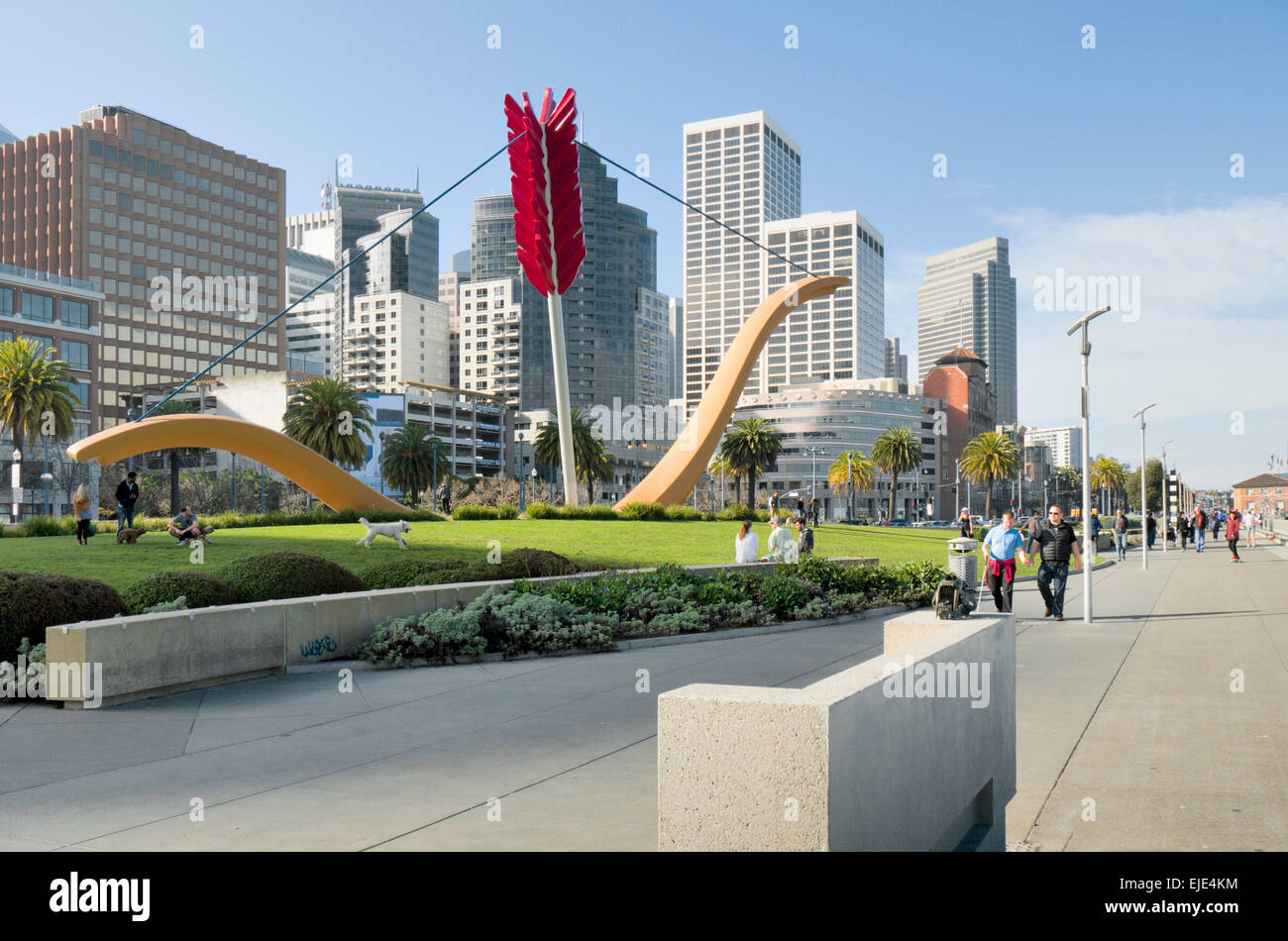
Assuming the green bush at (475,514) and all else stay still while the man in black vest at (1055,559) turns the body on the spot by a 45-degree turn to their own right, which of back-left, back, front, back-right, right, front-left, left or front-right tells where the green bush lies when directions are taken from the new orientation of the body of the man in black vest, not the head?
right

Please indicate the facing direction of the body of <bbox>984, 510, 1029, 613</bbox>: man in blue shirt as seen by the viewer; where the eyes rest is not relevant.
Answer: toward the camera

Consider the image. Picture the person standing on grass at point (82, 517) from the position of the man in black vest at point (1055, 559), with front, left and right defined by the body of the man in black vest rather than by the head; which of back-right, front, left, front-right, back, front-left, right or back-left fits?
right

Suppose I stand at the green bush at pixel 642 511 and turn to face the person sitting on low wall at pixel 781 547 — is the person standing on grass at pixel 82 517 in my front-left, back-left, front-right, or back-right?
front-right

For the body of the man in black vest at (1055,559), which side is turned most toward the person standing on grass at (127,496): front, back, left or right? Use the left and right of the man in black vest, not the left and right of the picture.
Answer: right

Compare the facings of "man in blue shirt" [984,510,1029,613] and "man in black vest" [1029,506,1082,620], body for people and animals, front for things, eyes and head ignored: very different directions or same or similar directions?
same or similar directions

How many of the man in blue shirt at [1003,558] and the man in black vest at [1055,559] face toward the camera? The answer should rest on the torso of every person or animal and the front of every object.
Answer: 2

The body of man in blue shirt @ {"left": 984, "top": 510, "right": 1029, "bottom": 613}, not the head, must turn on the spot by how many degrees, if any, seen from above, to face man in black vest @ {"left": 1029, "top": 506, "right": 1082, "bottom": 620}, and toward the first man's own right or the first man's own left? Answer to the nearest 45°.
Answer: approximately 135° to the first man's own left

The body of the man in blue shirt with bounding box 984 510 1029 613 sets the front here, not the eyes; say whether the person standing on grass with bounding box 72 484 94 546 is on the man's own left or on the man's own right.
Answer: on the man's own right

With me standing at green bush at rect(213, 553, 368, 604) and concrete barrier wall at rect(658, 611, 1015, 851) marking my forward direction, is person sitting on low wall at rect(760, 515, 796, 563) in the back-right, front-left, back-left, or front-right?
back-left

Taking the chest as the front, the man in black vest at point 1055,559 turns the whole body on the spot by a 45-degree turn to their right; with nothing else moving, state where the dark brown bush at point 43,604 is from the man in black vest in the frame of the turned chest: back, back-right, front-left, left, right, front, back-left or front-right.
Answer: front

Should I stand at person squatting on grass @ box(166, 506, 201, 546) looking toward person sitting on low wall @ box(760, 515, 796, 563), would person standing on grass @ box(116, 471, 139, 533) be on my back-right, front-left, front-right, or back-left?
back-left

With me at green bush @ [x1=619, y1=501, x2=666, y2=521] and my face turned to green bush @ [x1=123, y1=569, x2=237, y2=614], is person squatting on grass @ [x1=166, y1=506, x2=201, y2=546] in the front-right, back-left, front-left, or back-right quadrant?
front-right

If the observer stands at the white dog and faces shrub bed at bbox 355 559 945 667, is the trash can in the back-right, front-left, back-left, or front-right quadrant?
front-left
